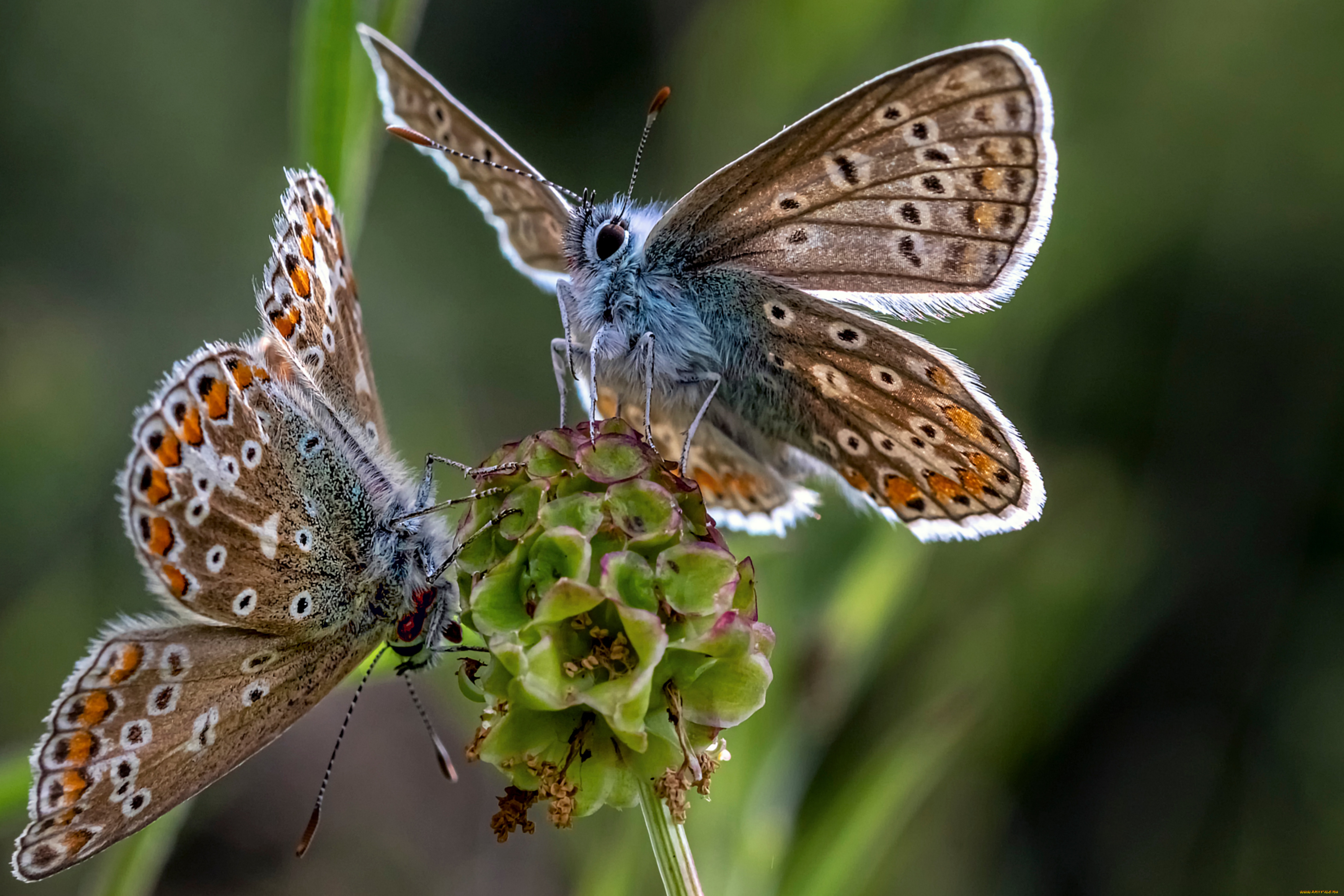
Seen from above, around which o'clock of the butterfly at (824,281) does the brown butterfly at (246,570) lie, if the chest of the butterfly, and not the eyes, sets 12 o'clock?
The brown butterfly is roughly at 1 o'clock from the butterfly.

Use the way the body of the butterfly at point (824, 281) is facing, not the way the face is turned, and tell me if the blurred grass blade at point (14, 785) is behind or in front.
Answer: in front

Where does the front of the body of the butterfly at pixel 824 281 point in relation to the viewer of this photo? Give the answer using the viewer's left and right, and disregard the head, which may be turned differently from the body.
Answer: facing the viewer and to the left of the viewer

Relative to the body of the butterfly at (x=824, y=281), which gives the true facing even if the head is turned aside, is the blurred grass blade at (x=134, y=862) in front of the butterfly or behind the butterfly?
in front
